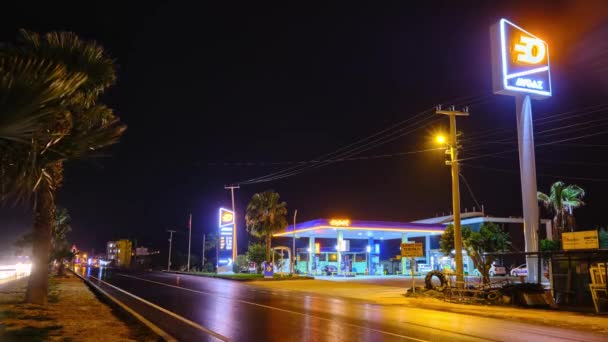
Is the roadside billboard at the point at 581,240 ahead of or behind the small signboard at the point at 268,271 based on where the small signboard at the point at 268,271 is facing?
ahead

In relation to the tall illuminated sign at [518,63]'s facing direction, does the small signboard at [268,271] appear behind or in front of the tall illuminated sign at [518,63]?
behind

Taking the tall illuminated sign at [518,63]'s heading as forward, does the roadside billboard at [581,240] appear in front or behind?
in front

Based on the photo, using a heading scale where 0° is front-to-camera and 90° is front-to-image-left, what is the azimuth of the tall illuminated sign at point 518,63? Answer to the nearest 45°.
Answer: approximately 315°

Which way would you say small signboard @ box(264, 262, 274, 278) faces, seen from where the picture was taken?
facing the viewer

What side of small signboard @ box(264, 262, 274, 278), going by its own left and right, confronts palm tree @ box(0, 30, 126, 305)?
front

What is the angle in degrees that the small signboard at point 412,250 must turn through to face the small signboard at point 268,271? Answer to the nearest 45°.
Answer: approximately 135° to its right

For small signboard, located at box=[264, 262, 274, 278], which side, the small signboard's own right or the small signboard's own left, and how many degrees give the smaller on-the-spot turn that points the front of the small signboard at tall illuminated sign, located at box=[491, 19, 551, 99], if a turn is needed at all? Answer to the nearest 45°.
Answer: approximately 45° to the small signboard's own left

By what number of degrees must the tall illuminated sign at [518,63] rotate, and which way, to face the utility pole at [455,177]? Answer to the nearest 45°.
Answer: approximately 45° to its right

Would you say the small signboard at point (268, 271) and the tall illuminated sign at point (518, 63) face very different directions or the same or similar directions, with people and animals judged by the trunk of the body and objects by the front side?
same or similar directions

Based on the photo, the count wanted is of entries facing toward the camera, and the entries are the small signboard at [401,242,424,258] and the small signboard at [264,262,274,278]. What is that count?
2

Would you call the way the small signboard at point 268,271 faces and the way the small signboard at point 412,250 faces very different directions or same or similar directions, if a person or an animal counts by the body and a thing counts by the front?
same or similar directions
